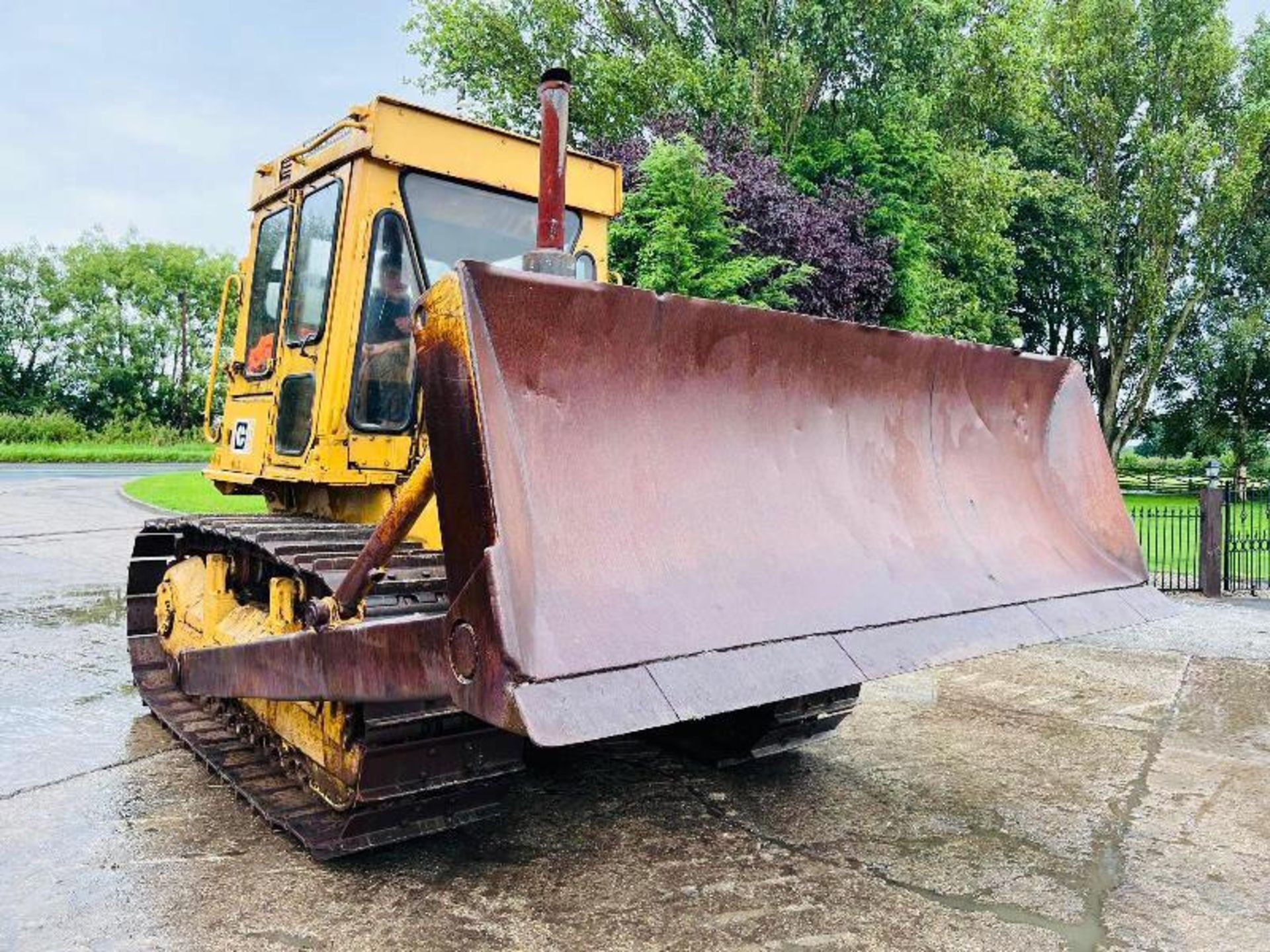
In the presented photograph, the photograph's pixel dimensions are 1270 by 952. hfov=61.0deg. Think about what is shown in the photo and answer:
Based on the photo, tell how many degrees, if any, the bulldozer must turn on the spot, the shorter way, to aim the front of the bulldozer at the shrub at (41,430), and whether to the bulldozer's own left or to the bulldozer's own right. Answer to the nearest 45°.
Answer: approximately 180°

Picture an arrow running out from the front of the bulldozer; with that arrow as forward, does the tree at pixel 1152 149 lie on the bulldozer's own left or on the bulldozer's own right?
on the bulldozer's own left

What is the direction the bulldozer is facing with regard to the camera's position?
facing the viewer and to the right of the viewer

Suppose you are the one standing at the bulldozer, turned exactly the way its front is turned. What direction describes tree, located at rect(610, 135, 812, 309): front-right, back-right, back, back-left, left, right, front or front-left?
back-left

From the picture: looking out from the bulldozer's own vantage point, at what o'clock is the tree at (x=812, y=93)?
The tree is roughly at 8 o'clock from the bulldozer.

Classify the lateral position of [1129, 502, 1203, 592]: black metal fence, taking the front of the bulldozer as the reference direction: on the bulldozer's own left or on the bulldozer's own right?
on the bulldozer's own left

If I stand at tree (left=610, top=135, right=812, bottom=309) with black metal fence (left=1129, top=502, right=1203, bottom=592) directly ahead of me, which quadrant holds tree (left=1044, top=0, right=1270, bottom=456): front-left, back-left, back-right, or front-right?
front-left

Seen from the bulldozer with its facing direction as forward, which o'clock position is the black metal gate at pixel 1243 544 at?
The black metal gate is roughly at 9 o'clock from the bulldozer.

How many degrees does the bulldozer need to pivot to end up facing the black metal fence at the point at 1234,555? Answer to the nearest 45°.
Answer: approximately 90° to its left

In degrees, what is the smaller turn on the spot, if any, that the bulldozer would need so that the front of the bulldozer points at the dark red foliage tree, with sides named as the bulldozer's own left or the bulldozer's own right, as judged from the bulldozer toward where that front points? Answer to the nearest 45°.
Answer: approximately 135° to the bulldozer's own left
